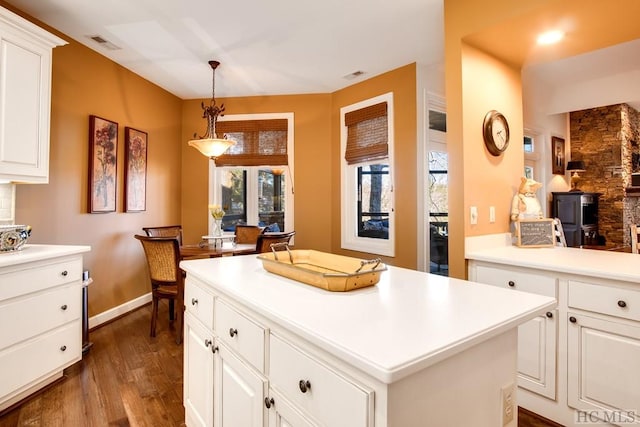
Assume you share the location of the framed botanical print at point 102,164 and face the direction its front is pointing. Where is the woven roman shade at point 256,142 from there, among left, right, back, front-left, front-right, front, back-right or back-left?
front-left

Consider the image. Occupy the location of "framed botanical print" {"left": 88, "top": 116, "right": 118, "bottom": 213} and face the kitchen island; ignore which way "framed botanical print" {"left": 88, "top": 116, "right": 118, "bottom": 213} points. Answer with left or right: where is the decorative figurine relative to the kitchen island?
left

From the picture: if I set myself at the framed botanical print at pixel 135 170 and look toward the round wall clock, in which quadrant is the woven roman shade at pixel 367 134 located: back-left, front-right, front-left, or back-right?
front-left

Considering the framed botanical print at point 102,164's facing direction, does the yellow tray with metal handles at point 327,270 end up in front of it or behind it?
in front

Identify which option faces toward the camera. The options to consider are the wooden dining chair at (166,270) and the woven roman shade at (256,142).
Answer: the woven roman shade

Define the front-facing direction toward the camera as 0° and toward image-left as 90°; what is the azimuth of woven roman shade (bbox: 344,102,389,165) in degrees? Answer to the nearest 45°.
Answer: approximately 45°

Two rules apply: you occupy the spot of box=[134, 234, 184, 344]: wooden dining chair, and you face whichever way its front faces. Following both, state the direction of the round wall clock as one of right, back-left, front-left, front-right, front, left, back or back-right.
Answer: right

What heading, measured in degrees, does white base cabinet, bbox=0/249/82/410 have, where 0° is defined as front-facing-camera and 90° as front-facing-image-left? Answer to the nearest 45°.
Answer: approximately 315°

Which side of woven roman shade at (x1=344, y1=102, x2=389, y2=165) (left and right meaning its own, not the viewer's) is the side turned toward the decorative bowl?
front

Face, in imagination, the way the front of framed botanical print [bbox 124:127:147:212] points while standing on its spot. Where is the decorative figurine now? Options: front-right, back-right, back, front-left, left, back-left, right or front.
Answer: front

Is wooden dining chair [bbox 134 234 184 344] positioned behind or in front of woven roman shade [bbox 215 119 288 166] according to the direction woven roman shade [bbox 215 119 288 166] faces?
in front

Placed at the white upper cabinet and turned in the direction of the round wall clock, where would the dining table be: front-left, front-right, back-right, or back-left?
front-left

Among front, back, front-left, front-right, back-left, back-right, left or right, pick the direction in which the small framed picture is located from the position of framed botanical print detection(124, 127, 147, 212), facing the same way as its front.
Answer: front-left

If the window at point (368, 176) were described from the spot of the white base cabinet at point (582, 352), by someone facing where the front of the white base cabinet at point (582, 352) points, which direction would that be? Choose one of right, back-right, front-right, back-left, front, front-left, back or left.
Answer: right

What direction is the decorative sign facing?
toward the camera

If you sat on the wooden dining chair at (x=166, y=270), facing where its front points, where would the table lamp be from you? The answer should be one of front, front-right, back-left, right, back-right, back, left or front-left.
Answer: front-right

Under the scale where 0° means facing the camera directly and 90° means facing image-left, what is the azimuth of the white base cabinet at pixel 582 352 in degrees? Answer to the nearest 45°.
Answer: approximately 45°

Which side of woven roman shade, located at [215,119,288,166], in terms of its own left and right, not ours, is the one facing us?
front
